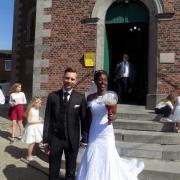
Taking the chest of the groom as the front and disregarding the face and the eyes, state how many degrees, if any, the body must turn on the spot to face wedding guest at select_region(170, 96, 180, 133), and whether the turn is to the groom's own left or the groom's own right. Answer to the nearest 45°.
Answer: approximately 135° to the groom's own left

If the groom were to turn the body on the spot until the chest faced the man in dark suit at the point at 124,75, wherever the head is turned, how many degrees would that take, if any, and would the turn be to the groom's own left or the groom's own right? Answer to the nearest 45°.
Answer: approximately 180°

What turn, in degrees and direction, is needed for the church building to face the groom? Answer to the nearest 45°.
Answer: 0° — it already faces them

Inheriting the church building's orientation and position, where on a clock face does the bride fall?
The bride is roughly at 12 o'clock from the church building.

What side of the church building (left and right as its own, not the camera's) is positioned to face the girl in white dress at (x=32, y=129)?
front

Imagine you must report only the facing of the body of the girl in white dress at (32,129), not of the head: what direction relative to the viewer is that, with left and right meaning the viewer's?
facing the viewer and to the right of the viewer

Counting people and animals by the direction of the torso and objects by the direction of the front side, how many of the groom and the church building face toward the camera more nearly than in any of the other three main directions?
2

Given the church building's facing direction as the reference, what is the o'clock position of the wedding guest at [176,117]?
The wedding guest is roughly at 11 o'clock from the church building.

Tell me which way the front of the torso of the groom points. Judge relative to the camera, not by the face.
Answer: toward the camera

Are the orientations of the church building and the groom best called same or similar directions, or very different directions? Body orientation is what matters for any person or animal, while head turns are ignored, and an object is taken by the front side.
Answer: same or similar directions
